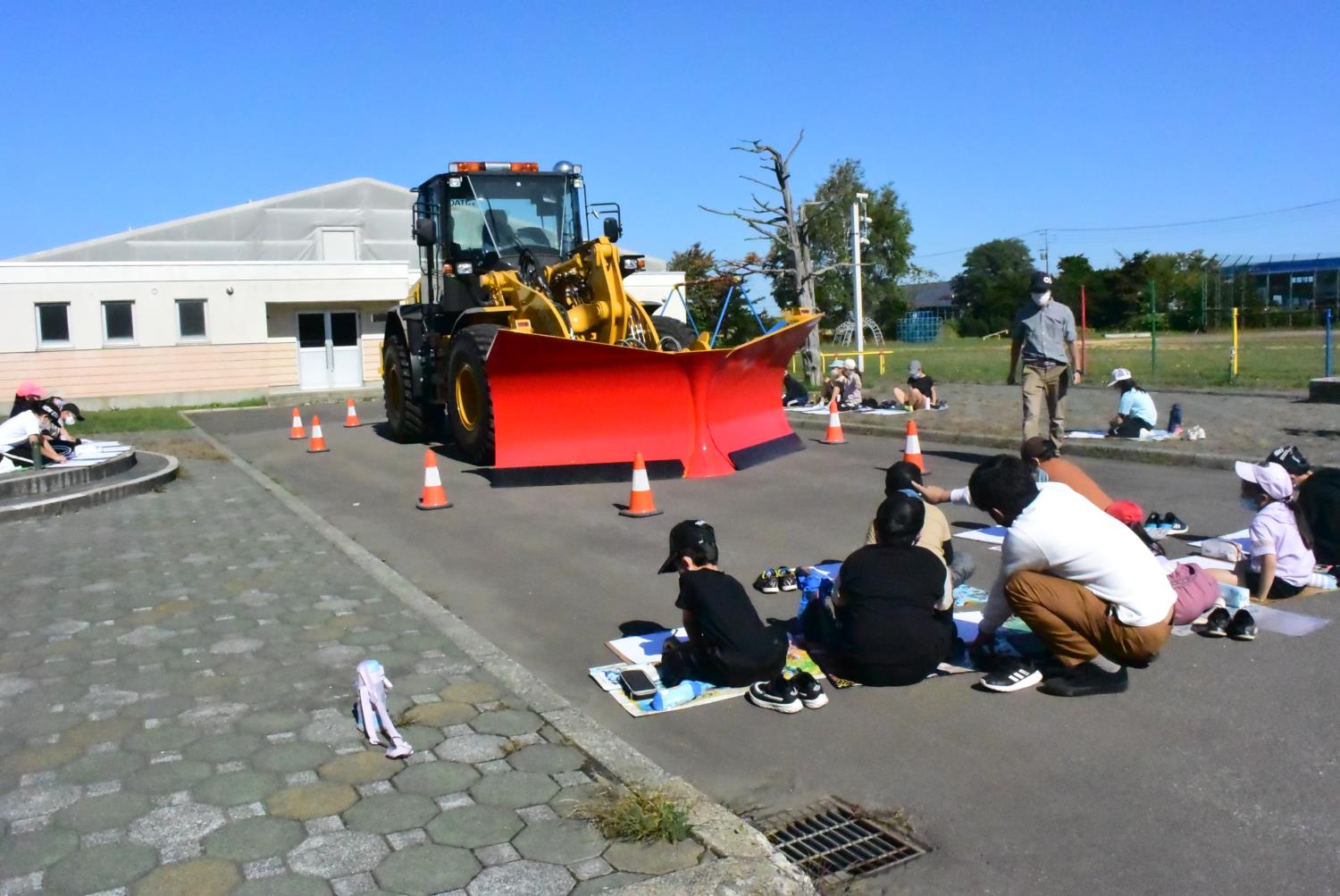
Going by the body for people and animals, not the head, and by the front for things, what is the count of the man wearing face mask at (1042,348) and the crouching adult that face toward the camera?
1

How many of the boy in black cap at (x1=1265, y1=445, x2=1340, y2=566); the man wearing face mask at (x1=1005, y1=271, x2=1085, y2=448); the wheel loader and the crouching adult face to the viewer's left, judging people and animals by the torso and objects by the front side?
2

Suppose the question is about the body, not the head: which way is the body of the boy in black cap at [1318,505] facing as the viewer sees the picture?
to the viewer's left

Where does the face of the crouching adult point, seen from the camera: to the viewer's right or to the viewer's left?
to the viewer's left

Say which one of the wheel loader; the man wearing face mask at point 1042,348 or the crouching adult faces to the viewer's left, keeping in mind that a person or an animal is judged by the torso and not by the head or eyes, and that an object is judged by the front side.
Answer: the crouching adult

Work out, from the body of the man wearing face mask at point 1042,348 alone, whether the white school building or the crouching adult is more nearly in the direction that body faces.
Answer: the crouching adult

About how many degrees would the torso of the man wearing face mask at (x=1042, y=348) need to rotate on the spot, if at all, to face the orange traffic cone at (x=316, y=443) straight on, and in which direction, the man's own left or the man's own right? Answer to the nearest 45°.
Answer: approximately 90° to the man's own right

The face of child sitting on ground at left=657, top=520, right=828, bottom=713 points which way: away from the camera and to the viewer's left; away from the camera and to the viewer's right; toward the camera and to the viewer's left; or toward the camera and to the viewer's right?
away from the camera and to the viewer's left

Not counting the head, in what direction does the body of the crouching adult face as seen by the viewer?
to the viewer's left

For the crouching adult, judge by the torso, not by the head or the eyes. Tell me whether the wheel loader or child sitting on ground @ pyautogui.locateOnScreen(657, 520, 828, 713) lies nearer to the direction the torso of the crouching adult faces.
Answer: the child sitting on ground

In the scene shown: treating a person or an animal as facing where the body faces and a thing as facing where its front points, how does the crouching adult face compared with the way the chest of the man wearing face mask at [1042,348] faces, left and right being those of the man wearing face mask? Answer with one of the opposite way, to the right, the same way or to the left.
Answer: to the right

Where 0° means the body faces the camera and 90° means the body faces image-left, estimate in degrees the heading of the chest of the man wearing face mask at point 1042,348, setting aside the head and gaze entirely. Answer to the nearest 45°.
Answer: approximately 0°

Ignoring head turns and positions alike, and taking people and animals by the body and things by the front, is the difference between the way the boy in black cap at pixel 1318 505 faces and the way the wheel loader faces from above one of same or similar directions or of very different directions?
very different directions

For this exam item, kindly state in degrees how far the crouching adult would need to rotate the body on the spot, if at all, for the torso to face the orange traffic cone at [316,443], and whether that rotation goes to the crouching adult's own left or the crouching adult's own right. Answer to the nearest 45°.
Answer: approximately 45° to the crouching adult's own right
